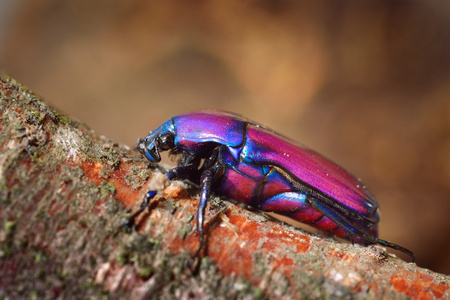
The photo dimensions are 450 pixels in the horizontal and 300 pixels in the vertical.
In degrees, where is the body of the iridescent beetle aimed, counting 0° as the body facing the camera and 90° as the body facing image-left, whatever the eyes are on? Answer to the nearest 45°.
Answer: approximately 90°
